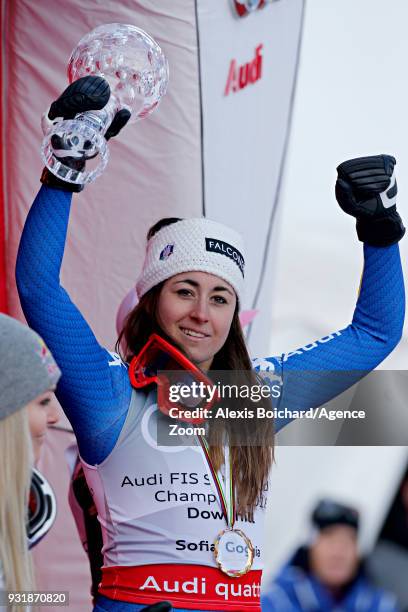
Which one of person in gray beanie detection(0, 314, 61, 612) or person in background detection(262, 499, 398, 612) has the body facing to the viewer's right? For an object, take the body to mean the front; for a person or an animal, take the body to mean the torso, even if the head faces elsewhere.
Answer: person in gray beanie detection(0, 314, 61, 612)

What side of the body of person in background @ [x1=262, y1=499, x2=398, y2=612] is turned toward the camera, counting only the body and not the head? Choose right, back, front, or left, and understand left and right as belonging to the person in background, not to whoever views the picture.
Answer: front

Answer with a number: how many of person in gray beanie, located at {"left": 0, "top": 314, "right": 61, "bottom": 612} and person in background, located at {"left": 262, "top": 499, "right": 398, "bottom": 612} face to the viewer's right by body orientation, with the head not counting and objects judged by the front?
1

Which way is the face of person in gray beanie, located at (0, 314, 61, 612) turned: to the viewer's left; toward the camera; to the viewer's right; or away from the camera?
to the viewer's right

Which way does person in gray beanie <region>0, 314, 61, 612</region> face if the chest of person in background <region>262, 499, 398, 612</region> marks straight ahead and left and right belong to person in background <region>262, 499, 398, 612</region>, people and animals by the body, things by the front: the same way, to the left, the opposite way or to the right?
to the left

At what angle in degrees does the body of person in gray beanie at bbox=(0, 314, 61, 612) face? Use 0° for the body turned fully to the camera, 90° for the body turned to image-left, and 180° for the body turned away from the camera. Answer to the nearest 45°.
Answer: approximately 270°
